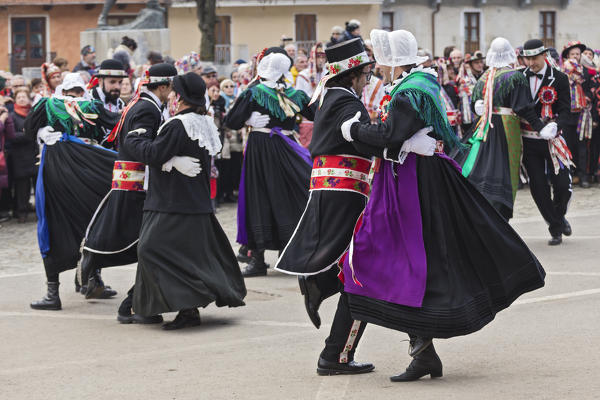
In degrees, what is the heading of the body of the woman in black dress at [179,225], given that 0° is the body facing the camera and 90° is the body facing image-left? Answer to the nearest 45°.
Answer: approximately 135°

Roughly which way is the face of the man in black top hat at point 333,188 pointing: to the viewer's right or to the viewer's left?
to the viewer's right

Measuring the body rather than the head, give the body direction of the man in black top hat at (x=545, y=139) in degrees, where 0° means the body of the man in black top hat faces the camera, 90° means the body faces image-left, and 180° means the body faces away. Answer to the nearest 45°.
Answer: approximately 45°

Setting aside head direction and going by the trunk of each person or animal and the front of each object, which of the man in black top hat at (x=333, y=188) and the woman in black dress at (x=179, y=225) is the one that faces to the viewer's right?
the man in black top hat

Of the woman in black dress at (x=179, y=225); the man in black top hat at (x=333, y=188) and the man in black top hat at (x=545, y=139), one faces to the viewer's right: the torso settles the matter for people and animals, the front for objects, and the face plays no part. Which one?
the man in black top hat at (x=333, y=188)

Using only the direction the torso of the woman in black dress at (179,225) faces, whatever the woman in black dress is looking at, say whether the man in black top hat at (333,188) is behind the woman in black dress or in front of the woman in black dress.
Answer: behind

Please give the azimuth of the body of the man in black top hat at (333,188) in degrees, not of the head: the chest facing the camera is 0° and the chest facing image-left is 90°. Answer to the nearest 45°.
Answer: approximately 270°

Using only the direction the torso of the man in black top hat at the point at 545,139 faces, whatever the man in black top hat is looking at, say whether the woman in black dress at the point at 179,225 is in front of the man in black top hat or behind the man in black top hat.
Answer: in front

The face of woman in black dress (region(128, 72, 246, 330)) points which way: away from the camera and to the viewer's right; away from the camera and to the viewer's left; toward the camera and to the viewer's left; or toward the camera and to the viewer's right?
away from the camera and to the viewer's left

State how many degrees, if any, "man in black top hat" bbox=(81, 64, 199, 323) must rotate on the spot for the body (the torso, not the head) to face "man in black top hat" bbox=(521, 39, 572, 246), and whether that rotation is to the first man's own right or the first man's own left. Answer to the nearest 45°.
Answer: approximately 45° to the first man's own left

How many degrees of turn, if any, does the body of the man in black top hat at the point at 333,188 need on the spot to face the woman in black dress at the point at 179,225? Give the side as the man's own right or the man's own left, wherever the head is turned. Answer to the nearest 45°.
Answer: approximately 135° to the man's own left

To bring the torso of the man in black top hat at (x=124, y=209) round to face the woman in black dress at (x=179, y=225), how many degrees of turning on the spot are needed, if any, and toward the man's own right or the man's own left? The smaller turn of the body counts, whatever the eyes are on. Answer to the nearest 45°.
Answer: approximately 45° to the man's own right

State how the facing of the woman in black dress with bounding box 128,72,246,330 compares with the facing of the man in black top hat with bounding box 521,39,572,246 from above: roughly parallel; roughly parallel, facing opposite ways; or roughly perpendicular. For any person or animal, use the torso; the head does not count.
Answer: roughly perpendicular

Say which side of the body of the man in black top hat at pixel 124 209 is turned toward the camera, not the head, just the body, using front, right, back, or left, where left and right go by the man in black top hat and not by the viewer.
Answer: right
